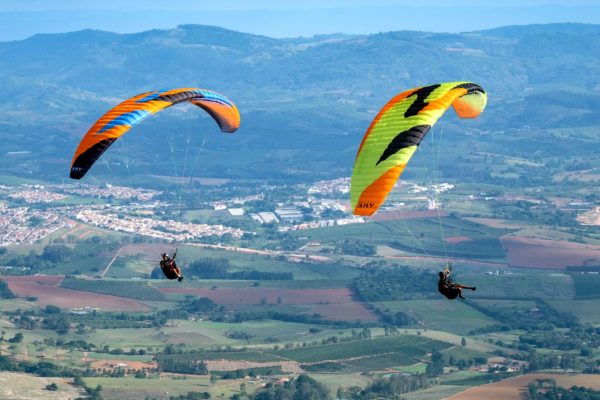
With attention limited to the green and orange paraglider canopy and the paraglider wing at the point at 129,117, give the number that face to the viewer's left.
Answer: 0

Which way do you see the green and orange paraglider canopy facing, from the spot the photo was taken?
facing the viewer and to the right of the viewer

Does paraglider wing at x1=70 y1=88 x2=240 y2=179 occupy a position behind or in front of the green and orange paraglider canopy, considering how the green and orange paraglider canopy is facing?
behind
